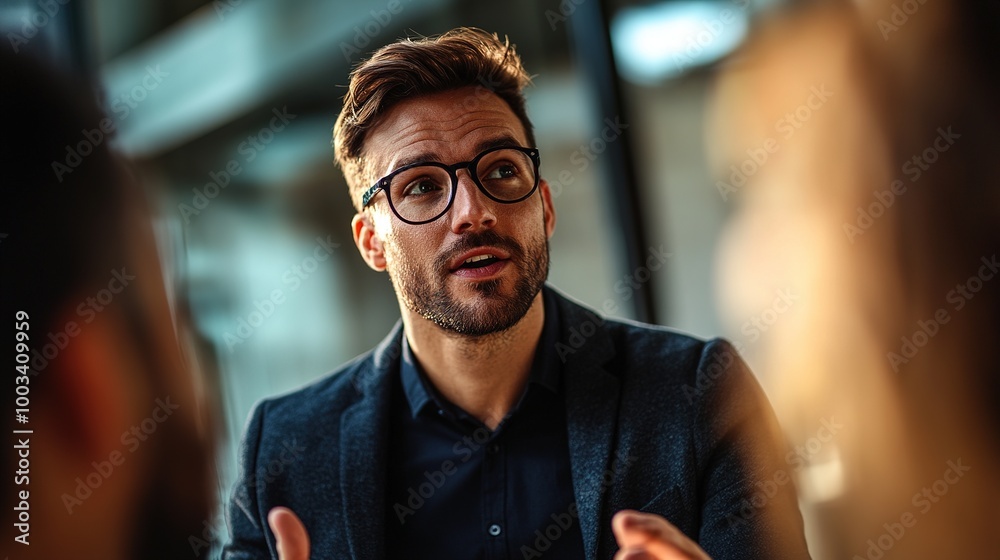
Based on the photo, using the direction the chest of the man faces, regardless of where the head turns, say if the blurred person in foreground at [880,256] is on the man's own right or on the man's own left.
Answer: on the man's own left

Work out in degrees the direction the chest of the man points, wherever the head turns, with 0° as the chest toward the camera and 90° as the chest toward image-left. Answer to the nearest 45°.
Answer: approximately 0°

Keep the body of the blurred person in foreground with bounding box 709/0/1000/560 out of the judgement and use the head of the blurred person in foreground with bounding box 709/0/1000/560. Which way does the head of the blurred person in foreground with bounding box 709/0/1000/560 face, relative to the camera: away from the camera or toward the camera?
away from the camera

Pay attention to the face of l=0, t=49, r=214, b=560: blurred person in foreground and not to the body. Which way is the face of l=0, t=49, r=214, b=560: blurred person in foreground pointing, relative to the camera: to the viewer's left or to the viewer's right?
to the viewer's right
